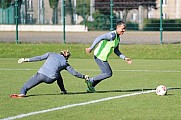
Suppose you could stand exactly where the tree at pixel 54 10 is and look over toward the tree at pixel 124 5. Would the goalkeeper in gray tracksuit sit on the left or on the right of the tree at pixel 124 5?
right

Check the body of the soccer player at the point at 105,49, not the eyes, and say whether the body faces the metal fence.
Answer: no

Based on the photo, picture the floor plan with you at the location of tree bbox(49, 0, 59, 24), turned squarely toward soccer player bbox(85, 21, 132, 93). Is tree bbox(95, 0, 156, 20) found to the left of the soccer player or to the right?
left
